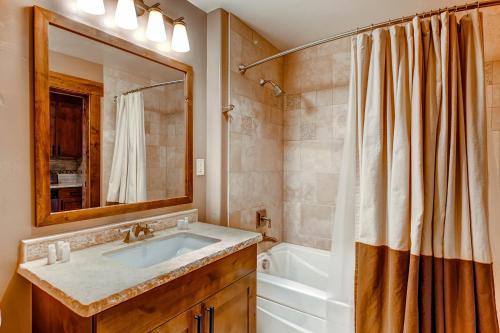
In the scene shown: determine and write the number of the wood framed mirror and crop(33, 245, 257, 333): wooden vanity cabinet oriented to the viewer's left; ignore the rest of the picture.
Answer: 0

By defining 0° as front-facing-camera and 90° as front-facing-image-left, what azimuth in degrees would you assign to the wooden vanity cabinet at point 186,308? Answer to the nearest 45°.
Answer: approximately 315°

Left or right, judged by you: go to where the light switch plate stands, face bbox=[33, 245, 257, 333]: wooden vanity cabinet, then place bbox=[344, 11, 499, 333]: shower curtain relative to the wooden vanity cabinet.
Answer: left

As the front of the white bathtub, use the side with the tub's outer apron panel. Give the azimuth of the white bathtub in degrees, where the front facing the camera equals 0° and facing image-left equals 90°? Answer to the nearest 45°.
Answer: approximately 45°

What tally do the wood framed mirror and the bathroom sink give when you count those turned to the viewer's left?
0

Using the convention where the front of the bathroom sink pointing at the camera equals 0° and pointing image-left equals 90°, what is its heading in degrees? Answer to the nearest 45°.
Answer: approximately 315°

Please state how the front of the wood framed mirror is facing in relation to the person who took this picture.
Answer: facing the viewer and to the right of the viewer
